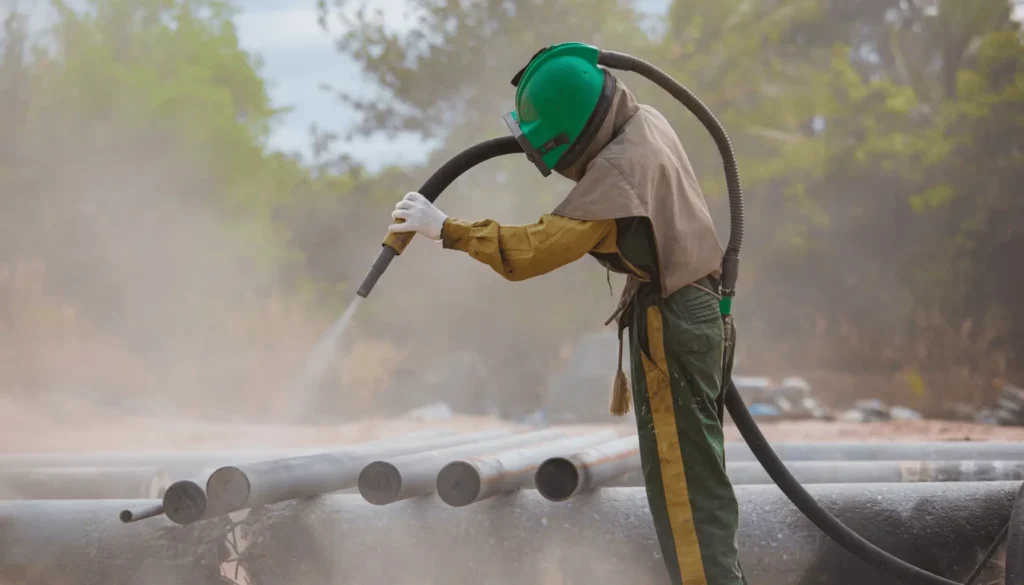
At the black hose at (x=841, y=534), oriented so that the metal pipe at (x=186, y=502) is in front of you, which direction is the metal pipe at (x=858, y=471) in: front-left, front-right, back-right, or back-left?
back-right

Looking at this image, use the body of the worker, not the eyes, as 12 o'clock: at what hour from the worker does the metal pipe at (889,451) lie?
The metal pipe is roughly at 4 o'clock from the worker.

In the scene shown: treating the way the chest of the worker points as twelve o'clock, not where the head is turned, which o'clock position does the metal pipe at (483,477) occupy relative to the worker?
The metal pipe is roughly at 1 o'clock from the worker.

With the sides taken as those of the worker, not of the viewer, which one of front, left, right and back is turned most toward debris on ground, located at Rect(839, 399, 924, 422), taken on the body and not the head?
right

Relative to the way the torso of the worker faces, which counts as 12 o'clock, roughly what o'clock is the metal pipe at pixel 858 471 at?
The metal pipe is roughly at 4 o'clock from the worker.

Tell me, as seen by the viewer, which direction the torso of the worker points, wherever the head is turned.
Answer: to the viewer's left

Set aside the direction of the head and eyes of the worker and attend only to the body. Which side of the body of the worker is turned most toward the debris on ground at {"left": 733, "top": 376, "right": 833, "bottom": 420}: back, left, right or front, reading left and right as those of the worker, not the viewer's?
right

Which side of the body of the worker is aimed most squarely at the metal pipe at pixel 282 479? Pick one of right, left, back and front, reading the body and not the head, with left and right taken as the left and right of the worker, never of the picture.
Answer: front

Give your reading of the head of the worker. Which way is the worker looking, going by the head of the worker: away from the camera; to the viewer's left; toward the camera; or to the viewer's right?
to the viewer's left

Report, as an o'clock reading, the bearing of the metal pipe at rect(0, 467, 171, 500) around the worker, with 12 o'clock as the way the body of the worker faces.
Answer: The metal pipe is roughly at 1 o'clock from the worker.

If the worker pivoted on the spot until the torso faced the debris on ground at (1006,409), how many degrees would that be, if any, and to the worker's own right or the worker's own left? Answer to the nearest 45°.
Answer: approximately 135° to the worker's own right

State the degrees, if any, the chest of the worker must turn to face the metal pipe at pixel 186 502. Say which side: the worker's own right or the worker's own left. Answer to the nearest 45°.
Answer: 0° — they already face it
